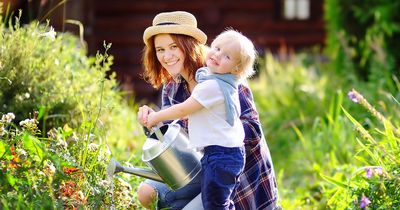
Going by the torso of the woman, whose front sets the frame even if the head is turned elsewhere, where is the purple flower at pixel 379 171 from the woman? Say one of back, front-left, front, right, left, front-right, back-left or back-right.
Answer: back-left

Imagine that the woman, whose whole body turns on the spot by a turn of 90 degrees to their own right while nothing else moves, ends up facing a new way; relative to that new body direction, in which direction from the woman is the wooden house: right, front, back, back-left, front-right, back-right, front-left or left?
front-right

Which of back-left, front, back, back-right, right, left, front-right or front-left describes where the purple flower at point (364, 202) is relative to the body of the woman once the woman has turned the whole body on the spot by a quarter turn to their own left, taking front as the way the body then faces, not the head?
front-left

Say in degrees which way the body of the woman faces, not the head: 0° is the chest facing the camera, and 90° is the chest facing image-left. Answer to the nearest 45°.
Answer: approximately 45°

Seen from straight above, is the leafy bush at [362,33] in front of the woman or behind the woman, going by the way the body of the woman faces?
behind

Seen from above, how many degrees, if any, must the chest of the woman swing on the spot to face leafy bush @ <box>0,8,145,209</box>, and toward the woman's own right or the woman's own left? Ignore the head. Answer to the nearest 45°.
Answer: approximately 90° to the woman's own right
